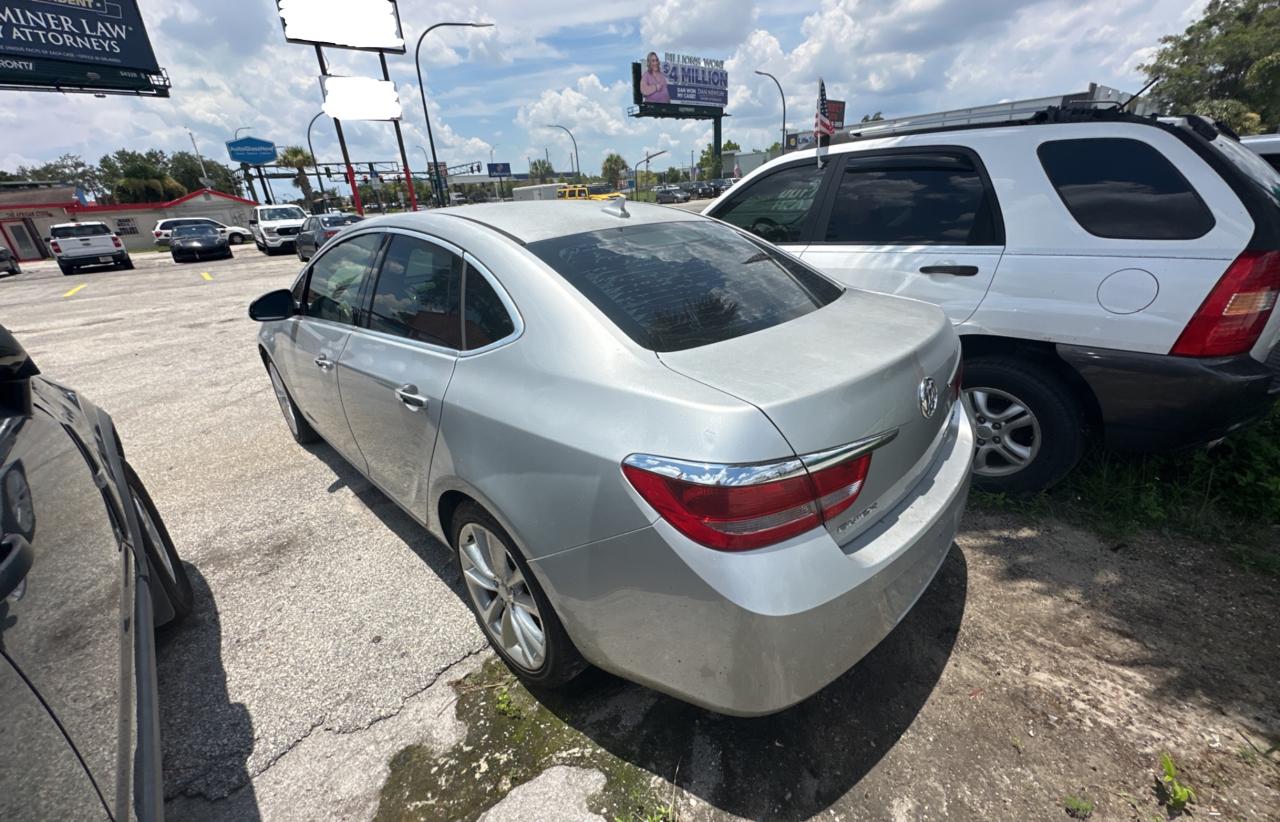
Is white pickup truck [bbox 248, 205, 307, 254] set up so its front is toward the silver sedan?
yes

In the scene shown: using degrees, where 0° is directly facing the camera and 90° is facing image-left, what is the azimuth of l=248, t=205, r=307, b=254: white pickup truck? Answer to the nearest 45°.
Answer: approximately 0°

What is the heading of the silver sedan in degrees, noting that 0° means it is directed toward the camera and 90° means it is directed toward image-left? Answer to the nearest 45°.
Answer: approximately 135°

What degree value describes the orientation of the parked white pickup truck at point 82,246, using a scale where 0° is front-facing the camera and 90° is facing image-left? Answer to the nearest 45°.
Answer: approximately 180°

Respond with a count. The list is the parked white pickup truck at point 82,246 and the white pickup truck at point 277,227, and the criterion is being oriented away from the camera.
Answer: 1

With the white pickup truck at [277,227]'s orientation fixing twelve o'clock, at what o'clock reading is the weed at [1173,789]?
The weed is roughly at 12 o'clock from the white pickup truck.

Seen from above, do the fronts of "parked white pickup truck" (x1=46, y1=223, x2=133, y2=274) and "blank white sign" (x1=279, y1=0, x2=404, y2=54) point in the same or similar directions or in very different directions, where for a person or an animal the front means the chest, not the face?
very different directions

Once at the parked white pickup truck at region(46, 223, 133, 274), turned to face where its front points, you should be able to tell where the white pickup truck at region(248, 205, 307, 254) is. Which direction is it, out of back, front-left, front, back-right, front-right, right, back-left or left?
right

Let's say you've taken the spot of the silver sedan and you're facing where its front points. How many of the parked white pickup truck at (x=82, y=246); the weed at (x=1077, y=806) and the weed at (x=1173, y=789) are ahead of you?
1

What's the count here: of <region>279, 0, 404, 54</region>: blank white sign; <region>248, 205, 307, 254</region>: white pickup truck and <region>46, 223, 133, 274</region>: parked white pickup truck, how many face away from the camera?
1

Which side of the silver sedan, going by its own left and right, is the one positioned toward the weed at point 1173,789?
back

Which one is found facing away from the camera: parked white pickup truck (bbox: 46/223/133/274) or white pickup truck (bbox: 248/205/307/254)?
the parked white pickup truck

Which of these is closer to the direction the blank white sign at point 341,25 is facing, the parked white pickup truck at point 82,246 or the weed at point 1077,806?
the weed

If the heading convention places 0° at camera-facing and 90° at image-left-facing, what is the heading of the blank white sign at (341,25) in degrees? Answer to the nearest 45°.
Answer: approximately 0°
